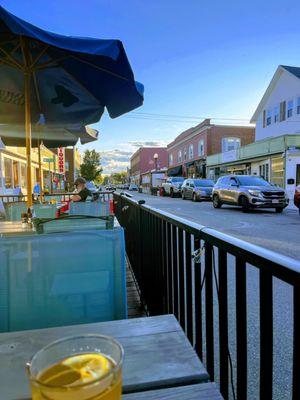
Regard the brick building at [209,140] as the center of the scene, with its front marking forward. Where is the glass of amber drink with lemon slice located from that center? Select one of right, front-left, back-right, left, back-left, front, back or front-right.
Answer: front-left

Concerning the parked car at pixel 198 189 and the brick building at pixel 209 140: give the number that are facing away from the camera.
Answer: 0

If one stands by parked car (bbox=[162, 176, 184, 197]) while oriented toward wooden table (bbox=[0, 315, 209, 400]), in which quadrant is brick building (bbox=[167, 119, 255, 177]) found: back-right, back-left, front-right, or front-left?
back-left

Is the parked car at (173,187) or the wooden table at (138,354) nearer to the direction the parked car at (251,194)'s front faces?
the wooden table

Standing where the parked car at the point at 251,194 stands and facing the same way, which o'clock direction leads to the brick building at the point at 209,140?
The brick building is roughly at 7 o'clock from the parked car.

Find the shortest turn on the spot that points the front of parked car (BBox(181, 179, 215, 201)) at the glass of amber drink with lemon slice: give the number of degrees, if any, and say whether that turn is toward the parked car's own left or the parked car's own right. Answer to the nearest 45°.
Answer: approximately 45° to the parked car's own right

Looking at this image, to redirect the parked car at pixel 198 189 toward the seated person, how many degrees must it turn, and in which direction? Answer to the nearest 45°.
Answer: approximately 45° to its right

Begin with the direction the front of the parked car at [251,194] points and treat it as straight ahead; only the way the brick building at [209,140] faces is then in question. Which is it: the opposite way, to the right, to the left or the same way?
to the right

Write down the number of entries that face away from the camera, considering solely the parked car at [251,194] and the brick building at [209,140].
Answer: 0

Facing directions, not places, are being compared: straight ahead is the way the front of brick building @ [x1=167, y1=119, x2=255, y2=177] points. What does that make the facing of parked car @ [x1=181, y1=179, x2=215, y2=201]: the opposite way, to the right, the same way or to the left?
to the left

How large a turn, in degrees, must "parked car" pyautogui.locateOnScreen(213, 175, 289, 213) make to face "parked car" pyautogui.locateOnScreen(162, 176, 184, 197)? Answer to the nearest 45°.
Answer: approximately 180°

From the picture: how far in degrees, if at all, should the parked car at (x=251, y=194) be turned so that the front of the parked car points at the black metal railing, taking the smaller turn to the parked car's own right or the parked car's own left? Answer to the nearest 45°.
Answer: approximately 45° to the parked car's own right

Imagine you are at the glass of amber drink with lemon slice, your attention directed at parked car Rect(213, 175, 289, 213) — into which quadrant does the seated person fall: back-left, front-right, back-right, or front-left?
front-left

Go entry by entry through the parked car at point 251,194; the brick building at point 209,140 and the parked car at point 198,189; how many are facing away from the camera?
0

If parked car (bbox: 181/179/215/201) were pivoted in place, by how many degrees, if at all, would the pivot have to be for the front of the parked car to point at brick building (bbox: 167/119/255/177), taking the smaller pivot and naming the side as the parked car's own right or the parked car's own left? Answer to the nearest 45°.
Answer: approximately 135° to the parked car's own left

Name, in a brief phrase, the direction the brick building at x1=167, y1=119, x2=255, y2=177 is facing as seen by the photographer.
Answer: facing the viewer and to the left of the viewer

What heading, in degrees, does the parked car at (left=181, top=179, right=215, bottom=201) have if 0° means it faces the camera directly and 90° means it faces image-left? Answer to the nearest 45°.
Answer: approximately 315°

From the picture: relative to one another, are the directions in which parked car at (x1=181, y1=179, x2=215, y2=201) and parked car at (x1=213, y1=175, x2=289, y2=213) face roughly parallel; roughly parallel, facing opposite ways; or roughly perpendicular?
roughly parallel

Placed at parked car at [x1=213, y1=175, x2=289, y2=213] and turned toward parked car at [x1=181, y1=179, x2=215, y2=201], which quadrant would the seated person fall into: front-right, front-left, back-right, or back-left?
back-left

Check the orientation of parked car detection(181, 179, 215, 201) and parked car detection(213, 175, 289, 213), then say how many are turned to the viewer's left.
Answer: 0

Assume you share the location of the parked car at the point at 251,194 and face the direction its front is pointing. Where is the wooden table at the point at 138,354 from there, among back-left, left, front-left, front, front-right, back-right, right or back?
front-right
